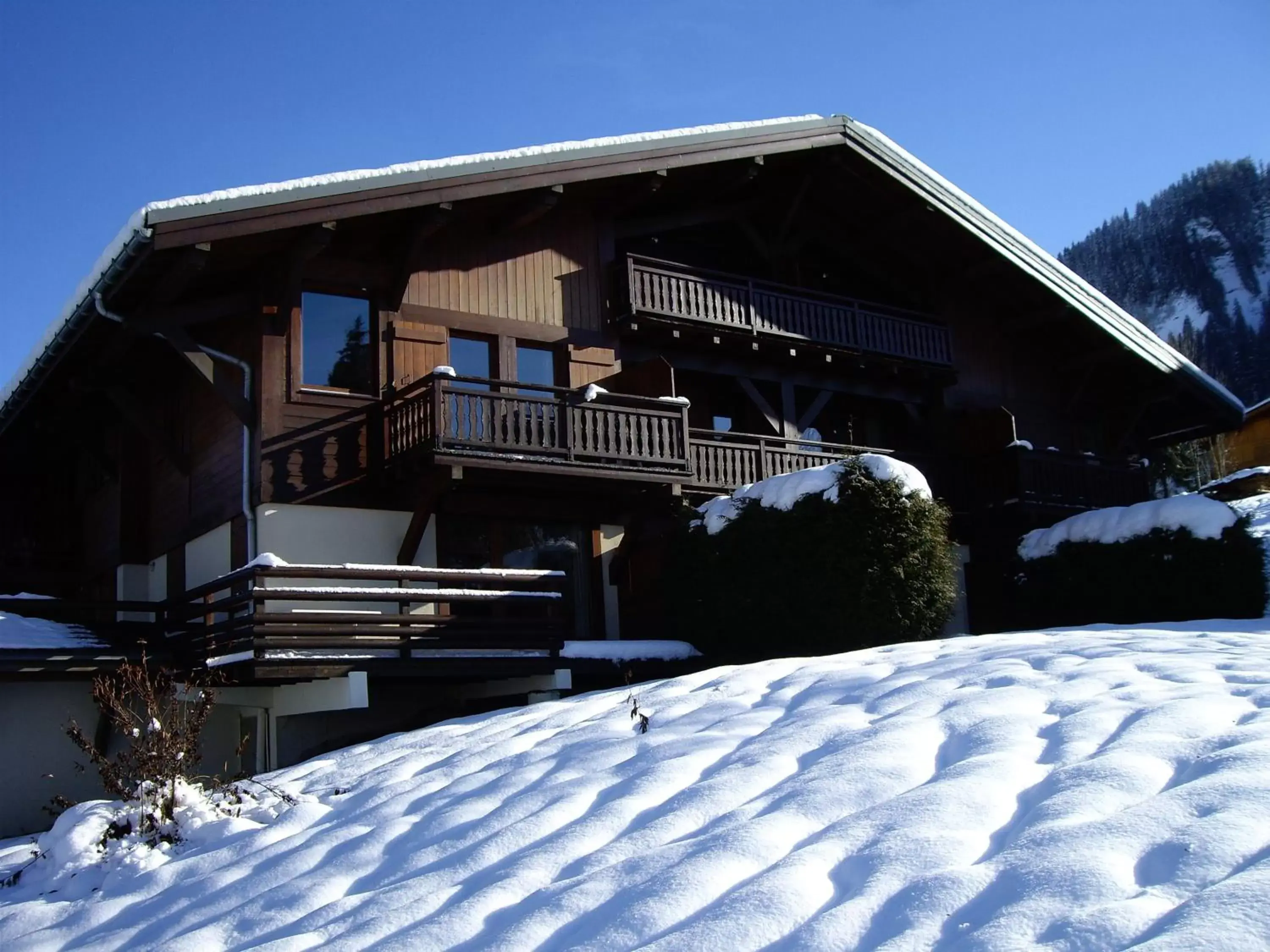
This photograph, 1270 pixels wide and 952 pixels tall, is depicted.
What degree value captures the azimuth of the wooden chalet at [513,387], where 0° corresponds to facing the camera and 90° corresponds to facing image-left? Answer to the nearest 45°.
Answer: approximately 315°
